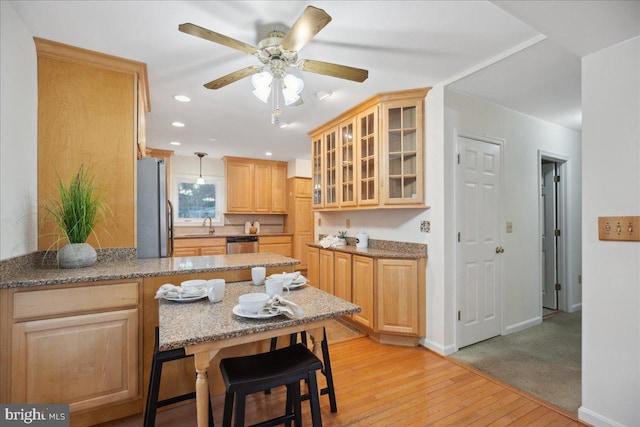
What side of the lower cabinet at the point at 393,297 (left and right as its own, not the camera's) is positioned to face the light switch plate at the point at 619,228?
left

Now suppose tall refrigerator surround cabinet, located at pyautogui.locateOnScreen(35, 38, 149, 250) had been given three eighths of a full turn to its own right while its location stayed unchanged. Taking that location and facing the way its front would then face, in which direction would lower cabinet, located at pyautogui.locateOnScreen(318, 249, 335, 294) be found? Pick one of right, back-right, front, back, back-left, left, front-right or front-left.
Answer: back-left

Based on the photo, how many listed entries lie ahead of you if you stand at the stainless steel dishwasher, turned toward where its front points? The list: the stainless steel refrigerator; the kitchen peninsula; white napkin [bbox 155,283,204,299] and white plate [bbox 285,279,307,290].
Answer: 4

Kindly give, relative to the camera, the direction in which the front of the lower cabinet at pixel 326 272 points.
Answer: facing the viewer and to the left of the viewer

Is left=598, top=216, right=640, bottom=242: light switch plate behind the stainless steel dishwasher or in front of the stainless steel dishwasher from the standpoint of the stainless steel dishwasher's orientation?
in front

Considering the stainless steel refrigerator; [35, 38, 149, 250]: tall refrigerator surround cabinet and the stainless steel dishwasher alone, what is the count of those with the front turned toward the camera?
1

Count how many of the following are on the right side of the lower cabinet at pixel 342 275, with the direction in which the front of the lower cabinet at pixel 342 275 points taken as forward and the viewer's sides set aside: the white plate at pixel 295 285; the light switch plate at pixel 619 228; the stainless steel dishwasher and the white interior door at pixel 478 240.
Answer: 1

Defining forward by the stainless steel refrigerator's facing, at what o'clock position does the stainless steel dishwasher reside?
The stainless steel dishwasher is roughly at 10 o'clock from the stainless steel refrigerator.

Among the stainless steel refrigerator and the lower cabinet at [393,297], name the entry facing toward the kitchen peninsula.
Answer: the lower cabinet

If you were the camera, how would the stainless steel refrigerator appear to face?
facing to the right of the viewer

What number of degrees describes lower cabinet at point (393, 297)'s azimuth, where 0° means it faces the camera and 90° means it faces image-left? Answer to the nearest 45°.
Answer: approximately 45°

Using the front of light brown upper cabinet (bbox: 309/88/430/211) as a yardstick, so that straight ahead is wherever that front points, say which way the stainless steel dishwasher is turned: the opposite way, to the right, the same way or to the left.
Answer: to the left

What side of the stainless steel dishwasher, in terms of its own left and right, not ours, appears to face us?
front

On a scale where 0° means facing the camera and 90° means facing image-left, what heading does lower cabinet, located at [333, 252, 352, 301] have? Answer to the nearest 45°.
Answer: approximately 45°

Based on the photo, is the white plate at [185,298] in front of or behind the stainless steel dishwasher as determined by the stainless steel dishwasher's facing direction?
in front

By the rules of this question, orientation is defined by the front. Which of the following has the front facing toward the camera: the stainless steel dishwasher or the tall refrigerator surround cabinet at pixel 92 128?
the stainless steel dishwasher

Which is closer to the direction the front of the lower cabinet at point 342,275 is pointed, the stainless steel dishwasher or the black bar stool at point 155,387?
the black bar stool

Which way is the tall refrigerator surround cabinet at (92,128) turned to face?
to the viewer's right

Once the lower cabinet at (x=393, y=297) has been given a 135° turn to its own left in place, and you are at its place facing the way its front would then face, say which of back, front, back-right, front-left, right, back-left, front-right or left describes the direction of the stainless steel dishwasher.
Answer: back-left

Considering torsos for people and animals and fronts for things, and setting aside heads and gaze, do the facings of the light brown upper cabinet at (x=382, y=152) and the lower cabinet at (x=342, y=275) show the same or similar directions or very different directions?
same or similar directions
